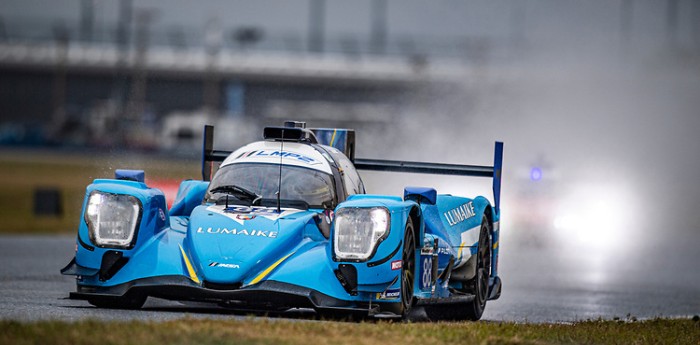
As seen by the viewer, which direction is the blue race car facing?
toward the camera
